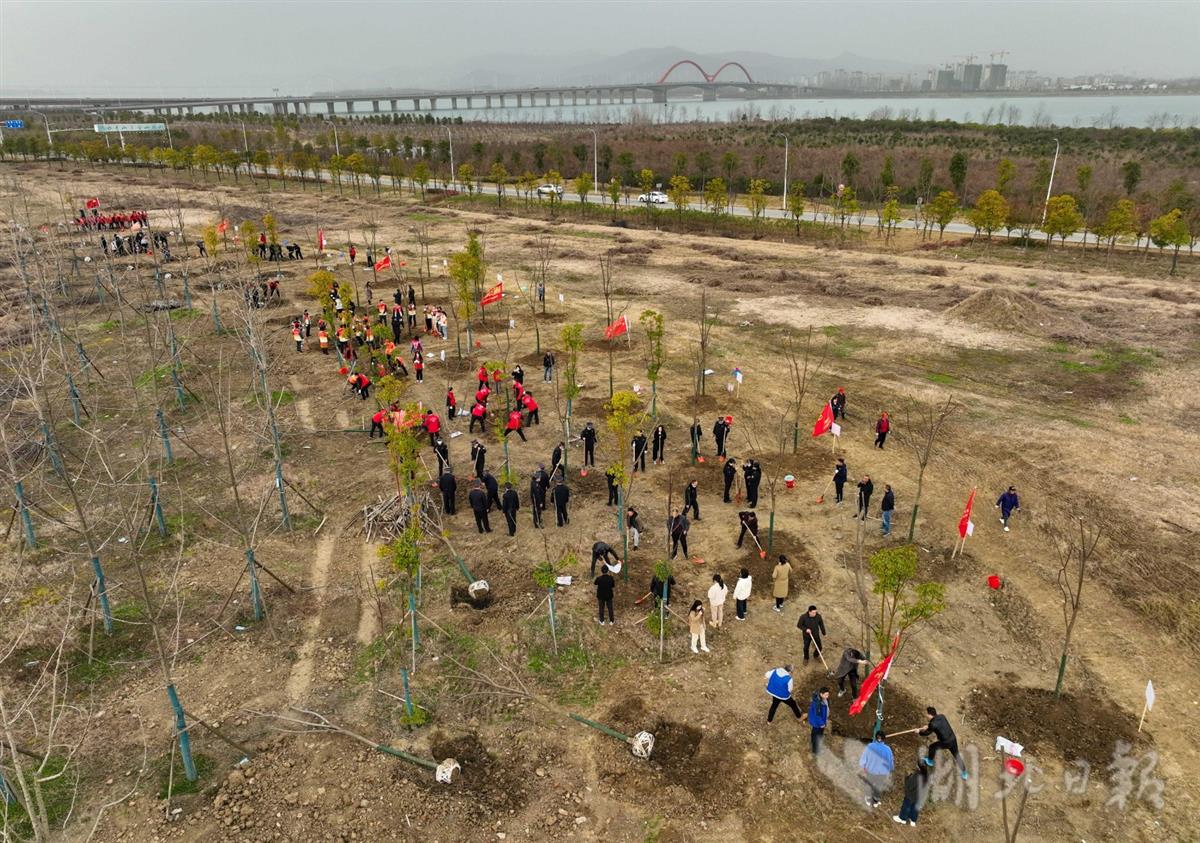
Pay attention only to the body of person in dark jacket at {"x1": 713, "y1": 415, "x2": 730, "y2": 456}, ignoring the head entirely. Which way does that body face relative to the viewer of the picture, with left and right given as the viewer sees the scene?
facing the viewer and to the left of the viewer

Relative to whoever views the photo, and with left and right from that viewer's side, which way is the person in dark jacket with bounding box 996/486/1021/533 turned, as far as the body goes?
facing the viewer

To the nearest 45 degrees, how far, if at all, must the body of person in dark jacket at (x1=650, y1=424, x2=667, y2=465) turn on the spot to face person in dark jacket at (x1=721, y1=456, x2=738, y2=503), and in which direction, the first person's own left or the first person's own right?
approximately 45° to the first person's own left

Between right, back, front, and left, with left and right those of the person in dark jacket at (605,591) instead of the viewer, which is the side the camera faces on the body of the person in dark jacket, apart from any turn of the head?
back

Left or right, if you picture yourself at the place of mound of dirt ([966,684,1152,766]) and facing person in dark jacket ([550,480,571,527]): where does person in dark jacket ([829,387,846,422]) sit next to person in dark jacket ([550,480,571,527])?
right

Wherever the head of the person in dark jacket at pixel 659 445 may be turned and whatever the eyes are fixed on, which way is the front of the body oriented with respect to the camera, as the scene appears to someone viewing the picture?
toward the camera

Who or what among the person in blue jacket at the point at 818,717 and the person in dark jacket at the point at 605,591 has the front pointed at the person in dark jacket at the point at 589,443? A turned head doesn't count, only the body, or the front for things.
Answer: the person in dark jacket at the point at 605,591

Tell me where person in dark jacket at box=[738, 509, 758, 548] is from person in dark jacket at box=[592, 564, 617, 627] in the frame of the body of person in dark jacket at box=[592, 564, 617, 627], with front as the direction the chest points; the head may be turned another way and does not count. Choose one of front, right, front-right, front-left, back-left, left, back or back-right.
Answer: front-right
